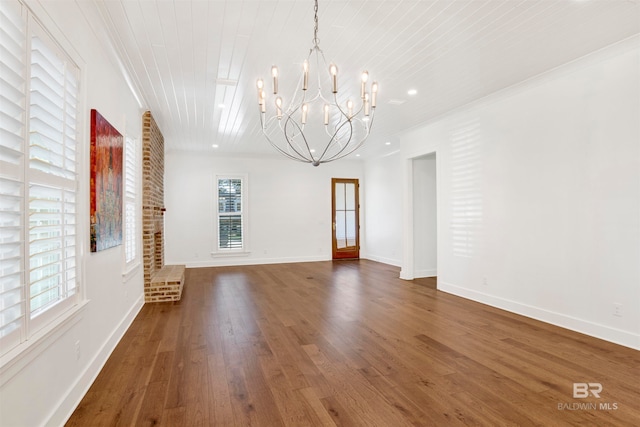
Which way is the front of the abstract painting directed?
to the viewer's right

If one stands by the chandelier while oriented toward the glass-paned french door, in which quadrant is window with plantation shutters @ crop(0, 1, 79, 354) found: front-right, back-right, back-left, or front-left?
back-left

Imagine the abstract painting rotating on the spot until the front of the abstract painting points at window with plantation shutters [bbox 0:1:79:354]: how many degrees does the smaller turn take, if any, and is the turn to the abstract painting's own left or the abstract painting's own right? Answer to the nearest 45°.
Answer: approximately 90° to the abstract painting's own right

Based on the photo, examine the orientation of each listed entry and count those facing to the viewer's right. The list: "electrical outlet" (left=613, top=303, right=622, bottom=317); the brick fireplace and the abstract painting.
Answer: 2

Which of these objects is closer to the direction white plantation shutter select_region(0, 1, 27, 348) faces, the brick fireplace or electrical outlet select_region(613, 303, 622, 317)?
the electrical outlet

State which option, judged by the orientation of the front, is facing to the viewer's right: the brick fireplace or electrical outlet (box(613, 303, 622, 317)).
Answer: the brick fireplace

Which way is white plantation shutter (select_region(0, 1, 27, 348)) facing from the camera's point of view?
to the viewer's right

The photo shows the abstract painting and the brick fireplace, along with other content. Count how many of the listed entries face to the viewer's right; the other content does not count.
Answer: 2

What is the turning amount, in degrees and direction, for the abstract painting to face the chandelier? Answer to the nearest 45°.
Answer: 0° — it already faces it

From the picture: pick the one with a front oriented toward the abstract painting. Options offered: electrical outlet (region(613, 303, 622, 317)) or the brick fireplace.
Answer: the electrical outlet

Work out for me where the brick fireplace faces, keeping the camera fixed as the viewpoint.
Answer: facing to the right of the viewer

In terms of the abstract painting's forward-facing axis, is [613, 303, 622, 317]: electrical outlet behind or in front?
in front
